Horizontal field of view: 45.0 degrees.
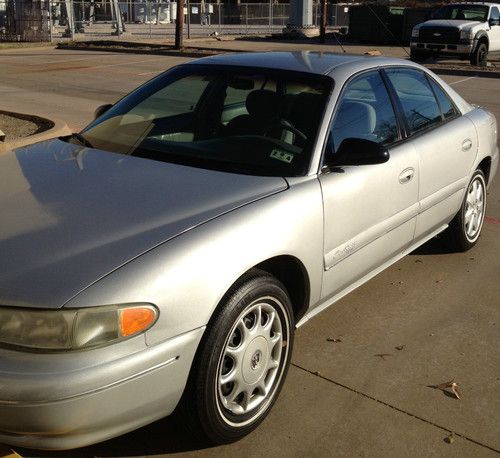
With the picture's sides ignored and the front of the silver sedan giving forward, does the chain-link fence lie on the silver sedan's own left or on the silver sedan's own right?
on the silver sedan's own right

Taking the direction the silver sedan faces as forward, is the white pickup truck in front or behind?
behind

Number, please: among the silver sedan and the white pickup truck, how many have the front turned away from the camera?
0

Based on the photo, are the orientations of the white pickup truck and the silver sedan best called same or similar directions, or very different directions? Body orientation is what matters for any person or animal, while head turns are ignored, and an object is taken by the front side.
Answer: same or similar directions

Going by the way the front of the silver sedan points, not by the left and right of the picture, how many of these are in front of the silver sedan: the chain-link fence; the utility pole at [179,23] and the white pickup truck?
0

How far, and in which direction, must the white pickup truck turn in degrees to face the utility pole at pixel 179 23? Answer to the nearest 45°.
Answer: approximately 45° to its right

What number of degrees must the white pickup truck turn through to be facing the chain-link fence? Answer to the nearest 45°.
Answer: approximately 90° to its right

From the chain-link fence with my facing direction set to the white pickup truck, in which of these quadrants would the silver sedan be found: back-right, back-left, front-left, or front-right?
front-right

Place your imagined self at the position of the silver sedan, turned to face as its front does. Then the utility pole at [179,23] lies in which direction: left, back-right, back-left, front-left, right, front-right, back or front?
back-right
